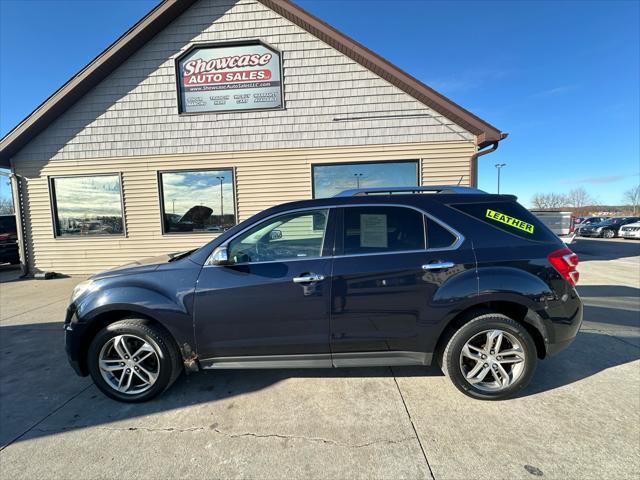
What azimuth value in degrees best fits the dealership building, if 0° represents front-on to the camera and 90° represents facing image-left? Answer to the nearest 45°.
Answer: approximately 0°

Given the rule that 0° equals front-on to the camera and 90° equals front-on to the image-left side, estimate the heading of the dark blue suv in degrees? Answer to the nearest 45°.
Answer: approximately 90°

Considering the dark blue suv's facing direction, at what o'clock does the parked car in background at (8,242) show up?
The parked car in background is roughly at 1 o'clock from the dark blue suv.

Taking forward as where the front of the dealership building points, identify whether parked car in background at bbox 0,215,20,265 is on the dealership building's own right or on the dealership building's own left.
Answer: on the dealership building's own right

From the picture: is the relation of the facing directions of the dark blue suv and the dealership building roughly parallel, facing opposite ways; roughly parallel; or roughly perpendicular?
roughly perpendicular

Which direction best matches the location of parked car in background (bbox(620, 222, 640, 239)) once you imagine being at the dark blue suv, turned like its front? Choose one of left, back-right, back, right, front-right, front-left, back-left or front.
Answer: back-right

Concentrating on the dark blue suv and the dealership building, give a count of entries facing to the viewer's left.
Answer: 1

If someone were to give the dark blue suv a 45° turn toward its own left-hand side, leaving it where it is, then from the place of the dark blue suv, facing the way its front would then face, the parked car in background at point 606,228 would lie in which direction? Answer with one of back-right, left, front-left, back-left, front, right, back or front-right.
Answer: back

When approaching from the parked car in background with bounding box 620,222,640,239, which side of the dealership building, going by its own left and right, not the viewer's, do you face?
left
